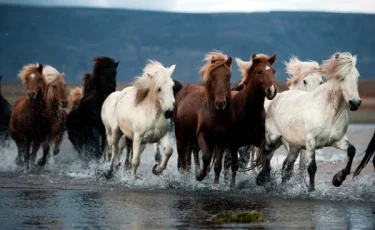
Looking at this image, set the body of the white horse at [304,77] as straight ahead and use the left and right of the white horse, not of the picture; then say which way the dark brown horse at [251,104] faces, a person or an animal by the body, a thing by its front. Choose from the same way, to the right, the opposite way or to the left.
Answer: the same way

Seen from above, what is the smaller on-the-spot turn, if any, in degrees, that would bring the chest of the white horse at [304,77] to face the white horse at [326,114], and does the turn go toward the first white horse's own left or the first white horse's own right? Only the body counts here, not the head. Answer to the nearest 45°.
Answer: approximately 45° to the first white horse's own right

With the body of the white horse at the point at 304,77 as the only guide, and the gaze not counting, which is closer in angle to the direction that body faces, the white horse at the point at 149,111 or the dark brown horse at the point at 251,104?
the dark brown horse

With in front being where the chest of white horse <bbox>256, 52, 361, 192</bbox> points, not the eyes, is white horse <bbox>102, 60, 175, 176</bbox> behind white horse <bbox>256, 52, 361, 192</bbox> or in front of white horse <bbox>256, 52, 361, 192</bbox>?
behind

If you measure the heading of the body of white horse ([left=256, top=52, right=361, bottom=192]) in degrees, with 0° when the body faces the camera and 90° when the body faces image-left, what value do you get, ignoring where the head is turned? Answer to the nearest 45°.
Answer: approximately 315°

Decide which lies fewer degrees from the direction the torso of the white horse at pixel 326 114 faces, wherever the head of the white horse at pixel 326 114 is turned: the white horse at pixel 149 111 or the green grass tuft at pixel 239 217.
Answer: the green grass tuft

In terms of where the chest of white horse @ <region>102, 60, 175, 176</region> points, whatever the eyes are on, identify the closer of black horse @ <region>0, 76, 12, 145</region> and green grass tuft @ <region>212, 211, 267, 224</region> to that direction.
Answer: the green grass tuft

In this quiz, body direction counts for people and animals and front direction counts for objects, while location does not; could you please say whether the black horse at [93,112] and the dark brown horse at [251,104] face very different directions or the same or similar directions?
same or similar directions

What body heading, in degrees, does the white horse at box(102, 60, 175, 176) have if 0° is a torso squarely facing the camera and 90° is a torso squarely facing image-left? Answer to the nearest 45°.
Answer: approximately 315°

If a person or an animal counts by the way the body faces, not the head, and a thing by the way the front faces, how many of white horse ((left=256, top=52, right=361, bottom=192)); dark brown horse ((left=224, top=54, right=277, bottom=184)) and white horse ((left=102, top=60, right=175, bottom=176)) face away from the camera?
0

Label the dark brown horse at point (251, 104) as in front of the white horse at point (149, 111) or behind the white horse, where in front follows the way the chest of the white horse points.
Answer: in front

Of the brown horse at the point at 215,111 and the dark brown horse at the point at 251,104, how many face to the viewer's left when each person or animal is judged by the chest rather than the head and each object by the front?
0

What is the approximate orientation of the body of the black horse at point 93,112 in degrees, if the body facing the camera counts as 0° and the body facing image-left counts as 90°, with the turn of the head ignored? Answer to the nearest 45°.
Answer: approximately 315°

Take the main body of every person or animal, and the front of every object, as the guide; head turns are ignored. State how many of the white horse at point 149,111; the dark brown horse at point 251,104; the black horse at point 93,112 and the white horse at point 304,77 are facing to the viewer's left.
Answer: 0

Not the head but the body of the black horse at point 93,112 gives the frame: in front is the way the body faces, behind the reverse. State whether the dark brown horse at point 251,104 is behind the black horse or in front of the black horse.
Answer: in front

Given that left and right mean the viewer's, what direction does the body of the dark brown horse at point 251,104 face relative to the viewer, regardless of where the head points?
facing the viewer and to the right of the viewer
